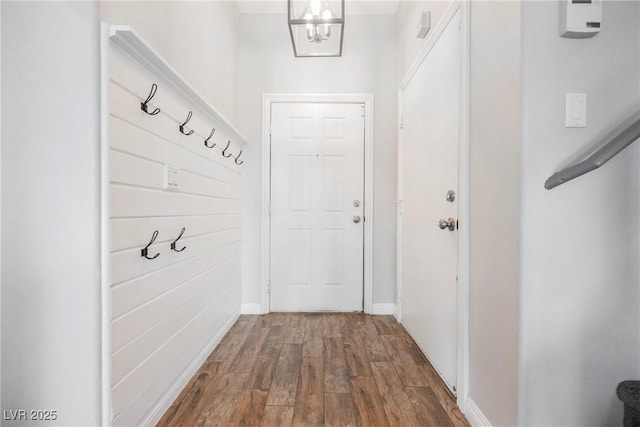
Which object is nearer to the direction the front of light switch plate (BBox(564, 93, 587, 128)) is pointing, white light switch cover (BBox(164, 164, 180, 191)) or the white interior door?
the white light switch cover

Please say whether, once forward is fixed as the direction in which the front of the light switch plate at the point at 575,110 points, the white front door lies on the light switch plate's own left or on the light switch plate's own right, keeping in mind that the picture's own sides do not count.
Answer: on the light switch plate's own right

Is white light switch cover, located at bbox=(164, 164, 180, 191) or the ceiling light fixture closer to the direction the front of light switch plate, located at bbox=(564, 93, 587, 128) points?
the white light switch cover

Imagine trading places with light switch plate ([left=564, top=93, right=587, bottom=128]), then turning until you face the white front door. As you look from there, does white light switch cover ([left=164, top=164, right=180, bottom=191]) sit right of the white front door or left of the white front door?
left

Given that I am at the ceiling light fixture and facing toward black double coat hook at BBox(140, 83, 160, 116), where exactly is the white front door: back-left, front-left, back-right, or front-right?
back-right

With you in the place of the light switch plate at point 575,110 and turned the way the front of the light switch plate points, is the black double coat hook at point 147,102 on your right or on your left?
on your right

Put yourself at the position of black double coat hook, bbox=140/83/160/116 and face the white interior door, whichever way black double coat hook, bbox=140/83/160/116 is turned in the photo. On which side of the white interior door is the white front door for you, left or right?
left

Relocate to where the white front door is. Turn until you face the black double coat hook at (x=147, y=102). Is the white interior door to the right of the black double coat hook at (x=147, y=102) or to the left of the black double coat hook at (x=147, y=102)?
left

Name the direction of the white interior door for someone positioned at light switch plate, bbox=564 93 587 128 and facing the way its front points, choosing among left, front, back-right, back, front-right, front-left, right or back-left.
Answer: back-right

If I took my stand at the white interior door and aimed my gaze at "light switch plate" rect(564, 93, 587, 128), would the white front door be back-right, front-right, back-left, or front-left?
back-right

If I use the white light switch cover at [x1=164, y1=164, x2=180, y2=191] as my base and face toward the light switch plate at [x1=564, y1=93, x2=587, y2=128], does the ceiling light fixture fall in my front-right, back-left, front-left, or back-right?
front-left

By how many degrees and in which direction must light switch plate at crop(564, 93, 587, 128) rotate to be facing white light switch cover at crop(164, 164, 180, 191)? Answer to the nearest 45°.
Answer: approximately 90° to its right

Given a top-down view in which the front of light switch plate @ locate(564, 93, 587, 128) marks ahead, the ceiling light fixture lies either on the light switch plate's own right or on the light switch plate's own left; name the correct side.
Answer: on the light switch plate's own right
